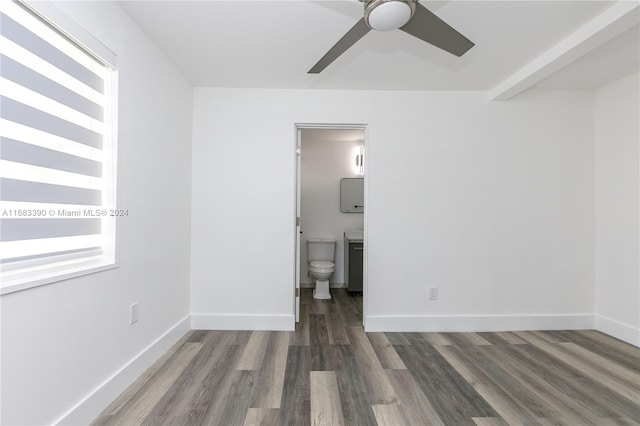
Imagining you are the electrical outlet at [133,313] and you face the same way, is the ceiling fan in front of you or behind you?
in front

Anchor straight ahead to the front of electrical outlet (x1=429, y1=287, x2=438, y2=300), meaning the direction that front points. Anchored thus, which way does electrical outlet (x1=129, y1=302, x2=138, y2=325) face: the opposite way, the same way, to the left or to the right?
to the left

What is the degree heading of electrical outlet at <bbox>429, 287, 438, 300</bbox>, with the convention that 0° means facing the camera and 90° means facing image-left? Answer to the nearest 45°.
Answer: approximately 0°

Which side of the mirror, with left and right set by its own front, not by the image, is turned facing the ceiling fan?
front

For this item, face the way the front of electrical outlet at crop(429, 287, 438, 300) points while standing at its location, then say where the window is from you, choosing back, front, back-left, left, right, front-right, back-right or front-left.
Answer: front-right

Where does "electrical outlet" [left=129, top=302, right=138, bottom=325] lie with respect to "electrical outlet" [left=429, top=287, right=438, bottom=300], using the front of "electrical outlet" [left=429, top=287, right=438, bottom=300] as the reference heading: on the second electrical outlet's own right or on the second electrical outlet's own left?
on the second electrical outlet's own right

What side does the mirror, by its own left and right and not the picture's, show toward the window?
front
